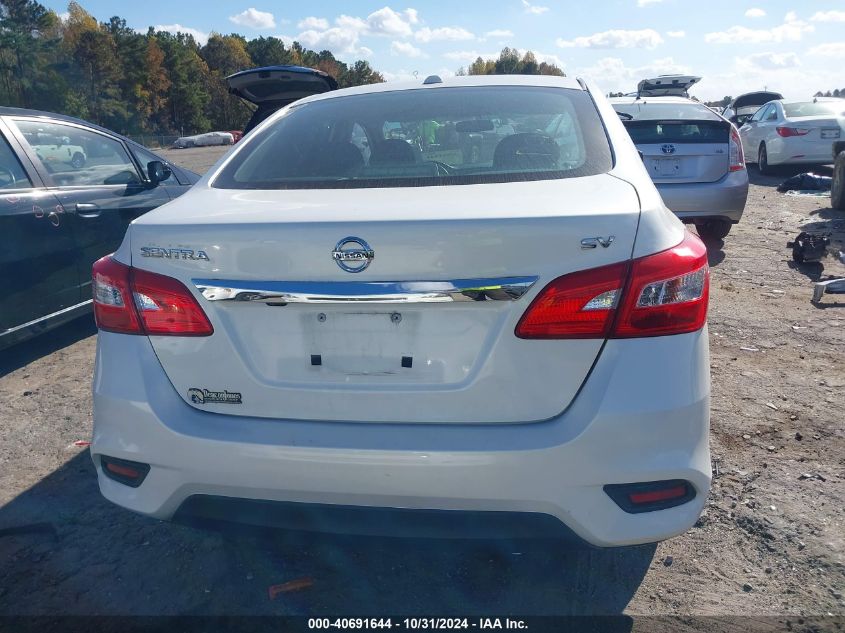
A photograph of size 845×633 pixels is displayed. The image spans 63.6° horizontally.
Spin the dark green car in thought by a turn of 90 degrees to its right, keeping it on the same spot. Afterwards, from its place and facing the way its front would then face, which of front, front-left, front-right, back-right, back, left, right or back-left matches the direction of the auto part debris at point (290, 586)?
front-right

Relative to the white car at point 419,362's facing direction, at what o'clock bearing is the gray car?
The gray car is roughly at 1 o'clock from the white car.

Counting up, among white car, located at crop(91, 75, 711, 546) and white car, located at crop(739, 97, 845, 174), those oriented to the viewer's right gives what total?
0

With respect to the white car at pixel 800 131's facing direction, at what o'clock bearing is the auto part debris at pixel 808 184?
The auto part debris is roughly at 7 o'clock from the white car.

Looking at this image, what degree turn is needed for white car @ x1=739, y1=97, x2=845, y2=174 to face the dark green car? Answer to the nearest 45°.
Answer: approximately 135° to its left

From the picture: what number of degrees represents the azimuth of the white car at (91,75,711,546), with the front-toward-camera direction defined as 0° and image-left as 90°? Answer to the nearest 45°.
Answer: approximately 180°

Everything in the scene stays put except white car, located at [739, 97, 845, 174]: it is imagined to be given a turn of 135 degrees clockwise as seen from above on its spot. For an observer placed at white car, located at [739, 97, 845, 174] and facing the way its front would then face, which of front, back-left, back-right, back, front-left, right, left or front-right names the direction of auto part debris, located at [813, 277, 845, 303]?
right

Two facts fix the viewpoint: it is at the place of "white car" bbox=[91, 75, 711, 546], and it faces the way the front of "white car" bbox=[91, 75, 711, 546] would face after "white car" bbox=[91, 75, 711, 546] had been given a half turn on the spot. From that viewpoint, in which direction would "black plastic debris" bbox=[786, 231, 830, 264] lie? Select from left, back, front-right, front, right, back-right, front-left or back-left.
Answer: back-left

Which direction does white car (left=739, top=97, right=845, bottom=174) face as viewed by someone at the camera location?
facing away from the viewer and to the left of the viewer

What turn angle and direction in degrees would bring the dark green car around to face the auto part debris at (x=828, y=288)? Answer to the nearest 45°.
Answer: approximately 45° to its right

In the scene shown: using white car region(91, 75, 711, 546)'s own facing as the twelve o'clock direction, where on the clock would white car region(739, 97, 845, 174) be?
white car region(739, 97, 845, 174) is roughly at 1 o'clock from white car region(91, 75, 711, 546).

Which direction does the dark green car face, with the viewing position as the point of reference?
facing away from the viewer and to the right of the viewer

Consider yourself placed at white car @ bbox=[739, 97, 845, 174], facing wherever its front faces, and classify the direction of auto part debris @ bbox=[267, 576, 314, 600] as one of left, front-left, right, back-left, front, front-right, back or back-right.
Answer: back-left

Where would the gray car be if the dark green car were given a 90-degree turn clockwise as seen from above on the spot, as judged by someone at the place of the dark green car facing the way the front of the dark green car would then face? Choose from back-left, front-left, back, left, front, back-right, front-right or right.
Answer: front-left

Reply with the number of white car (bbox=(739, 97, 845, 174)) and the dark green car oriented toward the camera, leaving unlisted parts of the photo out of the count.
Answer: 0

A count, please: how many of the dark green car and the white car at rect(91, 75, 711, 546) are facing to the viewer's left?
0
